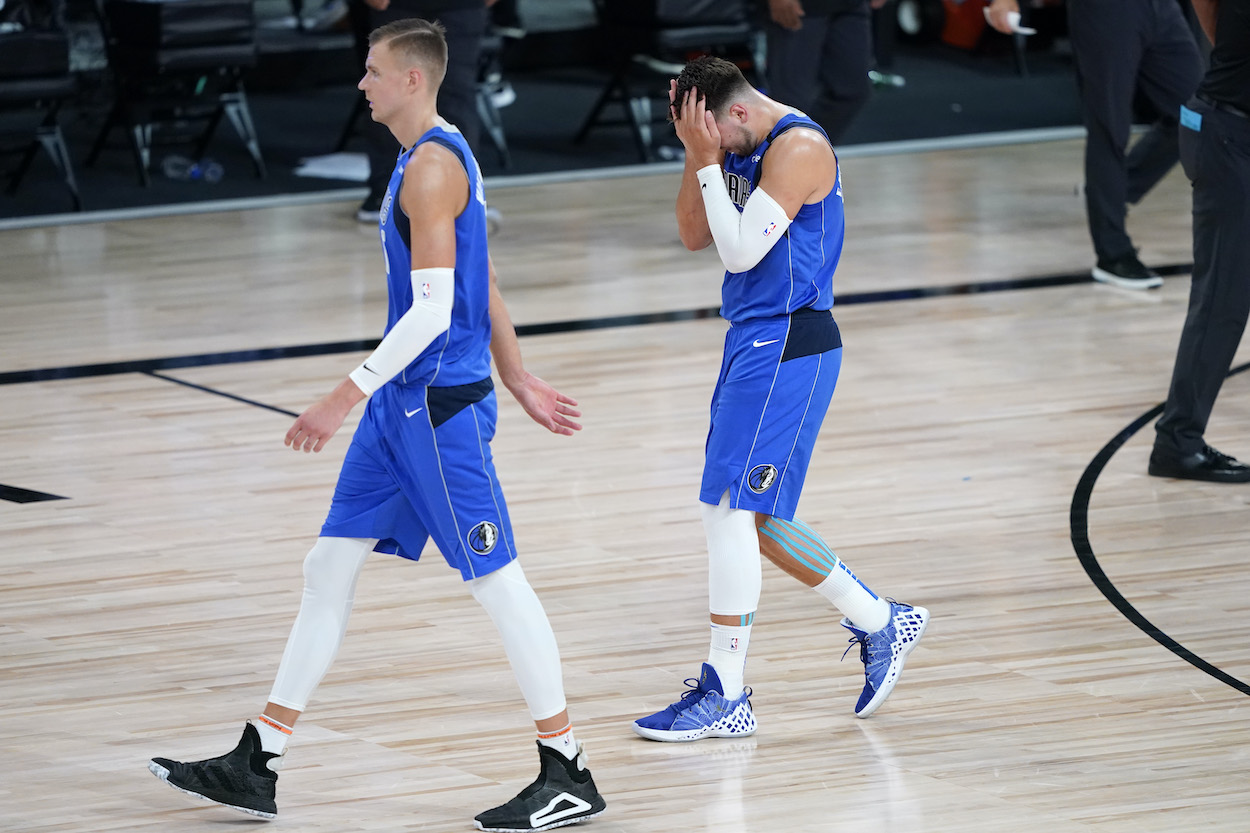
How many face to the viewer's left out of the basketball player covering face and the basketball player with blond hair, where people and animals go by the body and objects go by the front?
2

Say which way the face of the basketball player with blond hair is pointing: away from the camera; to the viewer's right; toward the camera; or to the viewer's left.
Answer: to the viewer's left

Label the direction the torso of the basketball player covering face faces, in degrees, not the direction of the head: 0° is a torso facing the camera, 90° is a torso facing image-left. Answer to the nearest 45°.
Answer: approximately 90°

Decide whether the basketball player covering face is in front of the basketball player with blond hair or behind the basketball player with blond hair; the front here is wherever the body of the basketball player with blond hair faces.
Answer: behind

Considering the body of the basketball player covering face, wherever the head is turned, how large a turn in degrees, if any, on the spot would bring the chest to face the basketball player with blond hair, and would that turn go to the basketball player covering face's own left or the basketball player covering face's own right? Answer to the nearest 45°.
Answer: approximately 45° to the basketball player covering face's own left

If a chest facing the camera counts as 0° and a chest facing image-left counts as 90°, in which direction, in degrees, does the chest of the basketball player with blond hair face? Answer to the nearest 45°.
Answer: approximately 90°

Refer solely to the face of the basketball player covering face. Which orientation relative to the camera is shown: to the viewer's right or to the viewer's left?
to the viewer's left
